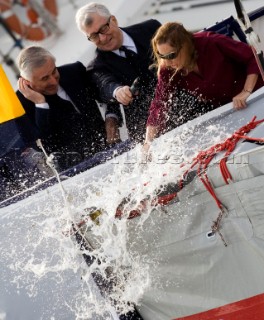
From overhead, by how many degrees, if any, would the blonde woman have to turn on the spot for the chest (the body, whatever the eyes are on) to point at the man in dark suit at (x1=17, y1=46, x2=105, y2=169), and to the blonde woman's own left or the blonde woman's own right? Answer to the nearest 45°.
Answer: approximately 90° to the blonde woman's own right

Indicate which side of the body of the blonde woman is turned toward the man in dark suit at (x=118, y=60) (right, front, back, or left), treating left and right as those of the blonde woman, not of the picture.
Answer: right

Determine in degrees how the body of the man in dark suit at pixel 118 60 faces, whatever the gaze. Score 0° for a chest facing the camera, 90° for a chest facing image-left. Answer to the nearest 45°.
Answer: approximately 0°

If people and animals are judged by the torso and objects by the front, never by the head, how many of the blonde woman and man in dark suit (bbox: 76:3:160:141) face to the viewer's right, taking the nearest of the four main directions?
0

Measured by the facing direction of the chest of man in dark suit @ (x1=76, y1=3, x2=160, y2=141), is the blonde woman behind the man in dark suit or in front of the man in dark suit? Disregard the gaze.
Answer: in front

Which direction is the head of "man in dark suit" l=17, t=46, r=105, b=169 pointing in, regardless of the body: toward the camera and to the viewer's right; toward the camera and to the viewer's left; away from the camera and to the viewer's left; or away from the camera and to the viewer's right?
toward the camera and to the viewer's right

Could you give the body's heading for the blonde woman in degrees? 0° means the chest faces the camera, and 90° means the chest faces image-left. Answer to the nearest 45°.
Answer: approximately 45°
